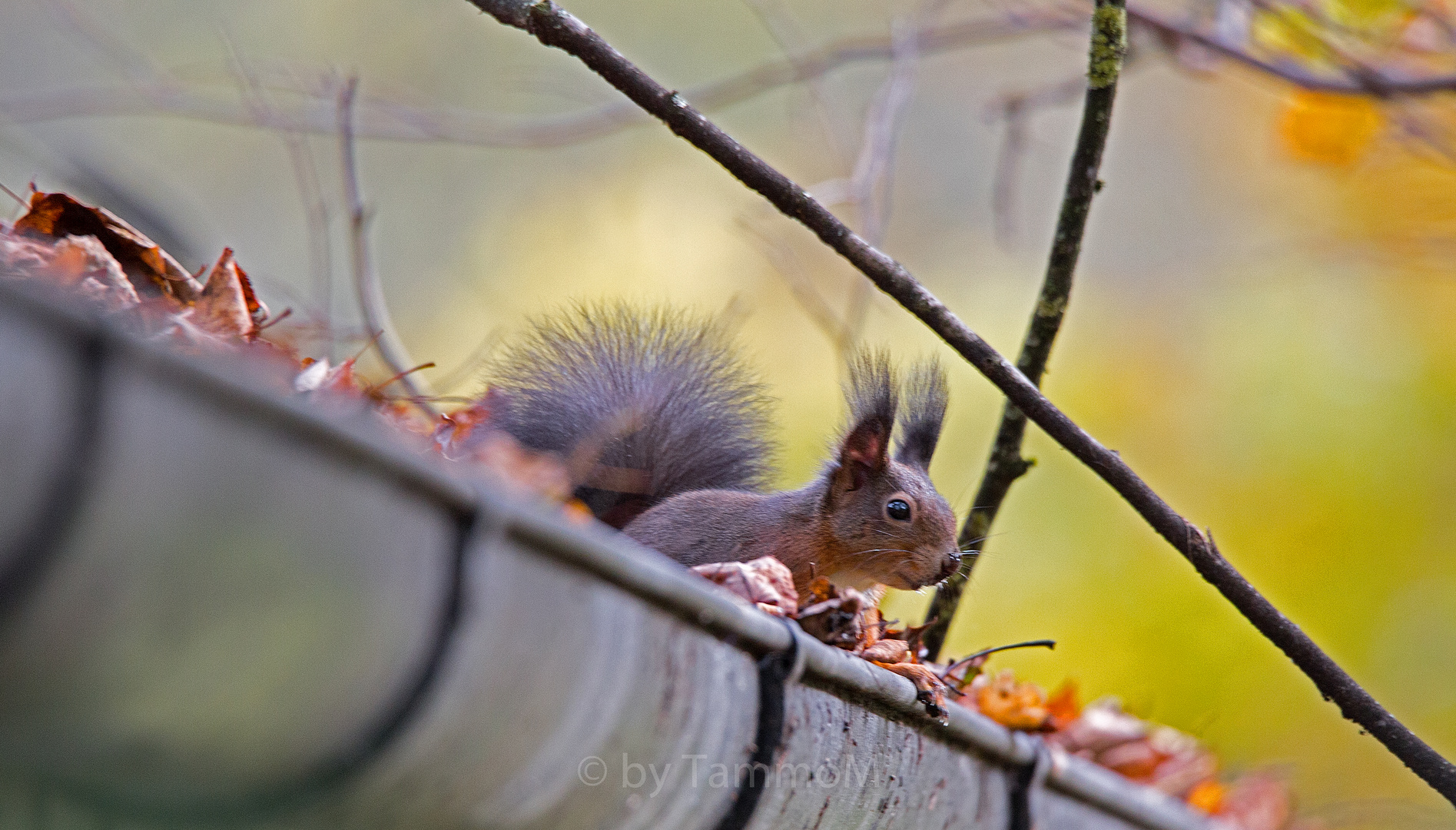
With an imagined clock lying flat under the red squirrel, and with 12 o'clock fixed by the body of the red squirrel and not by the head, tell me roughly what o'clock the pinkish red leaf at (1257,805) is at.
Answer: The pinkish red leaf is roughly at 11 o'clock from the red squirrel.

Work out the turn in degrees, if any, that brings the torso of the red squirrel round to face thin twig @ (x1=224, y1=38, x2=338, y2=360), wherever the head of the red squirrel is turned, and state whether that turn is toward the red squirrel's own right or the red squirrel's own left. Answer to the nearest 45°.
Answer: approximately 180°

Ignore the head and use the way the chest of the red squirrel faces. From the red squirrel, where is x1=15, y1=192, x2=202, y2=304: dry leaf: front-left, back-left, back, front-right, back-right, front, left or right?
back-right

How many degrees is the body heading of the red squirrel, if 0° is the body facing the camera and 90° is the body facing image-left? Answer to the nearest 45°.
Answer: approximately 270°
